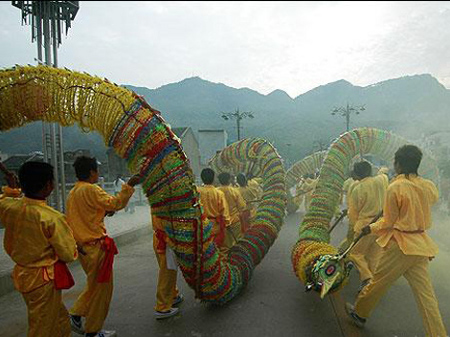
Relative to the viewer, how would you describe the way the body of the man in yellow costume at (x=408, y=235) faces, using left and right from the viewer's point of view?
facing away from the viewer and to the left of the viewer

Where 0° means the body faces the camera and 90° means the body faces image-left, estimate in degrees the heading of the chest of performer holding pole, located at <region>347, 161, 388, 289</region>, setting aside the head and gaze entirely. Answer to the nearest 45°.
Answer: approximately 135°

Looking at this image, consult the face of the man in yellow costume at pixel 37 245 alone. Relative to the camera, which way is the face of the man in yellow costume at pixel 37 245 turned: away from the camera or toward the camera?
away from the camera

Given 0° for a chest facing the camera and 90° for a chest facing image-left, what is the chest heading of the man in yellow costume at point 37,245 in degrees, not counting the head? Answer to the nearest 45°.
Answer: approximately 225°

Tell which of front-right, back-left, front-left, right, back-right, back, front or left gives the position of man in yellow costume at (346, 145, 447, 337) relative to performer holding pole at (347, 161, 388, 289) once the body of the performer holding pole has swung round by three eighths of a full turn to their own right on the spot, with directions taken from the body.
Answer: right

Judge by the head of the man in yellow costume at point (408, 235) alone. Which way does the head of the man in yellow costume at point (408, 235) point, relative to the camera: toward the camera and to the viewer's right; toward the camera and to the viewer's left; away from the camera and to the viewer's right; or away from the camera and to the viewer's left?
away from the camera and to the viewer's left

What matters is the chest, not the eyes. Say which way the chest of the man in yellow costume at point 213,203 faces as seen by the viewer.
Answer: away from the camera
